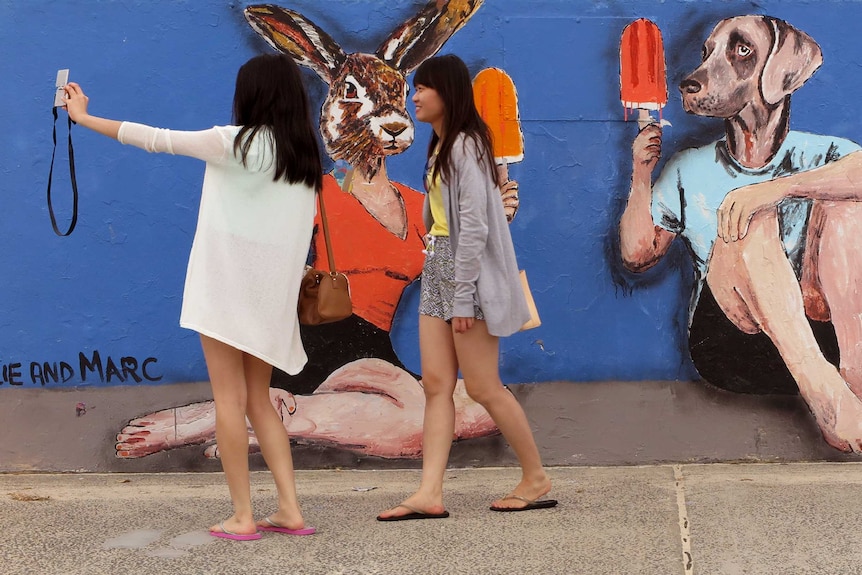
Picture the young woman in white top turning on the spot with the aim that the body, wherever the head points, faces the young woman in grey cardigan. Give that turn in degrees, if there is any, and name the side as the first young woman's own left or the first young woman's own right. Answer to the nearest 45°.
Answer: approximately 135° to the first young woman's own right

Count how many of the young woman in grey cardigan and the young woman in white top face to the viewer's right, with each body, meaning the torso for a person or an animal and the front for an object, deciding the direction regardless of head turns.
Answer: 0

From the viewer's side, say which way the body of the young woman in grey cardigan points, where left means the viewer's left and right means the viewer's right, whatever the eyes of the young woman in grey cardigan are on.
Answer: facing to the left of the viewer

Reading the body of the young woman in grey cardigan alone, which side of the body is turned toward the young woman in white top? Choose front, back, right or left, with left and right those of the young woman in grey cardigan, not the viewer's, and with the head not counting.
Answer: front

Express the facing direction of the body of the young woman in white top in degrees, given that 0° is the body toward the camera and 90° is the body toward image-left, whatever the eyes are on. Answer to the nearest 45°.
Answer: approximately 135°

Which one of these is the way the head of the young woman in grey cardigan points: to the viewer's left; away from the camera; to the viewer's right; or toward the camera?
to the viewer's left
